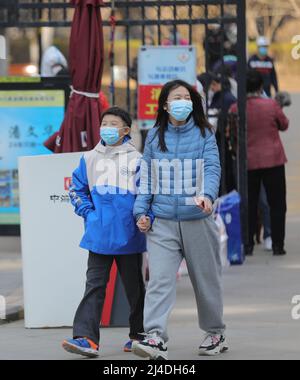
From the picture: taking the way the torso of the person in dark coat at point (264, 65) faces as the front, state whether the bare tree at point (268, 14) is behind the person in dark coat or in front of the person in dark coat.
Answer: behind

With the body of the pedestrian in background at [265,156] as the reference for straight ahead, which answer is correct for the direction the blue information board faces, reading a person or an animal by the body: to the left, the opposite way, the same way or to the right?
the opposite way

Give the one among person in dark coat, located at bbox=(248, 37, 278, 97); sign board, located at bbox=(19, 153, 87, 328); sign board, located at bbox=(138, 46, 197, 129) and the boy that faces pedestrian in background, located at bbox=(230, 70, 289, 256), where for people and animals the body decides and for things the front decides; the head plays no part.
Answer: the person in dark coat

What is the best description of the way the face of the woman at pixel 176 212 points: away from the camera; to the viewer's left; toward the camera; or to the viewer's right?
toward the camera

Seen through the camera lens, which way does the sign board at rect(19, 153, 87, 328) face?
facing the viewer

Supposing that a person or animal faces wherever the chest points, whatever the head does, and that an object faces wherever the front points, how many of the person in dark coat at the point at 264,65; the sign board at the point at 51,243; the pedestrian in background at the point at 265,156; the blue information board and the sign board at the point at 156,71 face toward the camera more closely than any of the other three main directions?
4

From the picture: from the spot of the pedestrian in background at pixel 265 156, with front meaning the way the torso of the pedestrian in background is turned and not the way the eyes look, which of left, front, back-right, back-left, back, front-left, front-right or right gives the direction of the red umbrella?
back-left

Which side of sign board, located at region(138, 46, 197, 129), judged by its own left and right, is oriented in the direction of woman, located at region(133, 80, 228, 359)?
front

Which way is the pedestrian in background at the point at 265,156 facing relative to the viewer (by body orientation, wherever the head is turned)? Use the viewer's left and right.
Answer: facing away from the viewer

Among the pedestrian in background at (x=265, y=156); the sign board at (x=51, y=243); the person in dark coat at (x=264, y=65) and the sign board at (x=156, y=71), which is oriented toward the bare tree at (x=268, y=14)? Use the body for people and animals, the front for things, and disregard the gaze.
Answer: the pedestrian in background

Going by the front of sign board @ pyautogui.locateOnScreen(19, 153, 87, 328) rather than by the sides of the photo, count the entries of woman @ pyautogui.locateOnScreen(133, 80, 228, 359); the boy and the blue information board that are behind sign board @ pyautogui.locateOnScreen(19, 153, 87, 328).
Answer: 1

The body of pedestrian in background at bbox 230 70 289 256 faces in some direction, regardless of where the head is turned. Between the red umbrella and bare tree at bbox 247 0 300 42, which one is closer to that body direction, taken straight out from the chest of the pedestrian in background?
the bare tree

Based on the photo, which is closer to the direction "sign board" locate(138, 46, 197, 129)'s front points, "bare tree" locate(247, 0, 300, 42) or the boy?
the boy

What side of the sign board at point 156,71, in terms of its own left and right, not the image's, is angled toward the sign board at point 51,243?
front

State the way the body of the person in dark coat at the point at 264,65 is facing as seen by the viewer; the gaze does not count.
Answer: toward the camera

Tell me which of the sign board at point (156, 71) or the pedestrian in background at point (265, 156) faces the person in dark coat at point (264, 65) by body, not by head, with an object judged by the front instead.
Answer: the pedestrian in background

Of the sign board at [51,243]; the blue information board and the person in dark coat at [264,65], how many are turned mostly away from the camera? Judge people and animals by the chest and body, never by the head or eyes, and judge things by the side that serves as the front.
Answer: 0
